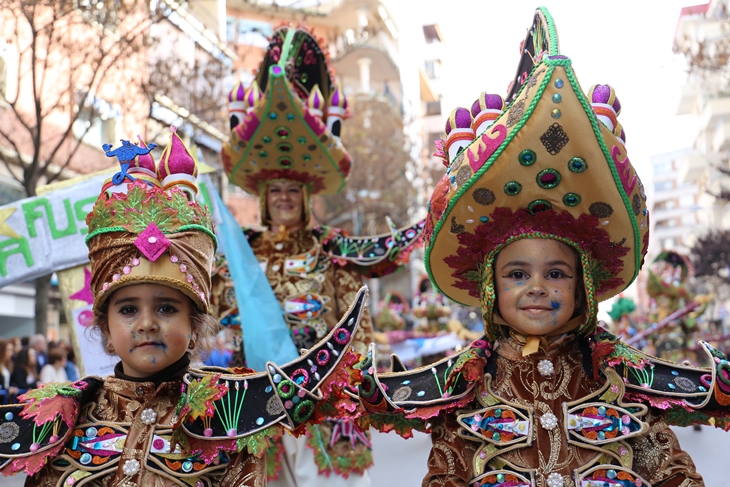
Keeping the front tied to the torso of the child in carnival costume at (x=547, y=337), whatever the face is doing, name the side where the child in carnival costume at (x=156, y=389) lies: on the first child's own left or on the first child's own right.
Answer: on the first child's own right

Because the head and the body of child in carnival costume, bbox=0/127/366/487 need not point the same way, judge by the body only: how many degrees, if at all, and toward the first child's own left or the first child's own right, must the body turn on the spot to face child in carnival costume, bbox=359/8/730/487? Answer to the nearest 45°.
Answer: approximately 90° to the first child's own left

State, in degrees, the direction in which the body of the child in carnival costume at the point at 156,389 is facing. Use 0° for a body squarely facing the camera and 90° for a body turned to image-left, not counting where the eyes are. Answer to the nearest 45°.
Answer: approximately 0°

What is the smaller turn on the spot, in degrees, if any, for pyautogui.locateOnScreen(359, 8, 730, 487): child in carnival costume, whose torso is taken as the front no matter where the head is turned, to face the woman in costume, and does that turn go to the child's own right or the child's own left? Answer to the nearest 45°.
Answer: approximately 135° to the child's own right

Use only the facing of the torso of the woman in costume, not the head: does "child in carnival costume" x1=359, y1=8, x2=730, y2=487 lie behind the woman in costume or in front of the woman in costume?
in front

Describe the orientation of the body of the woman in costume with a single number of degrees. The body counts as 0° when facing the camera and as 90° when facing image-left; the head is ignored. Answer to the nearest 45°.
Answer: approximately 0°

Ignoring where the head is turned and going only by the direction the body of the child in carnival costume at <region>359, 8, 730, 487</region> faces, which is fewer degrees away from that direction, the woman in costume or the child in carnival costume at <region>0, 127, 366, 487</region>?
the child in carnival costume
